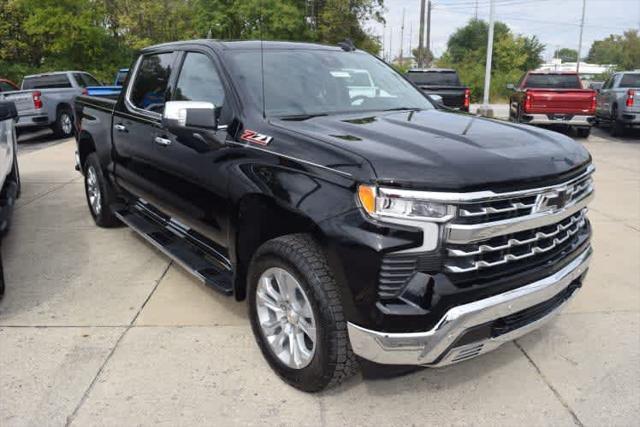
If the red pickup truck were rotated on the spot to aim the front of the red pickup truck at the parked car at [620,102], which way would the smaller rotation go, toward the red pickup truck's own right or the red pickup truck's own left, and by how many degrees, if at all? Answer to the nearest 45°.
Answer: approximately 45° to the red pickup truck's own right

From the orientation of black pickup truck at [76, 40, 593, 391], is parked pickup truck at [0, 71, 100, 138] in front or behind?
behind

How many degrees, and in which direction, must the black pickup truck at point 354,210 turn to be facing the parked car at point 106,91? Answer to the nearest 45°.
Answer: approximately 180°

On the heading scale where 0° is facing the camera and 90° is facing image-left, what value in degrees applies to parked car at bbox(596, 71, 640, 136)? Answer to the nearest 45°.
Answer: approximately 135°

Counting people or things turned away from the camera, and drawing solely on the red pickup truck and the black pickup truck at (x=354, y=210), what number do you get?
1

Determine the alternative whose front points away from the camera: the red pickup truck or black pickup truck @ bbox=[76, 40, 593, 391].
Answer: the red pickup truck

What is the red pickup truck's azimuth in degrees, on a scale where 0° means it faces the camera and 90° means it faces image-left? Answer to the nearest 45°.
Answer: approximately 180°

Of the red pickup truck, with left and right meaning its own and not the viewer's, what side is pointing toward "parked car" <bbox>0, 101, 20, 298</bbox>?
back

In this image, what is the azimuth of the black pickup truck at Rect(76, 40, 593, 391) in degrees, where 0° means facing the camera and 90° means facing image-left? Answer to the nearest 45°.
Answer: approximately 315°

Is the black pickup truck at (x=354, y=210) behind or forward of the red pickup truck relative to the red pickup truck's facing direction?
behind

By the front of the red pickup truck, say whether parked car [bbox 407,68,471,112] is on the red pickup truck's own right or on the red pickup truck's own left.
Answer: on the red pickup truck's own left

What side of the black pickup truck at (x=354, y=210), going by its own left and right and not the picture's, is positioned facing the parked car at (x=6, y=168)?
right

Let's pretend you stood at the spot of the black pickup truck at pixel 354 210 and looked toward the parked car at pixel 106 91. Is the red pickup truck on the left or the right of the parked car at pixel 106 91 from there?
right

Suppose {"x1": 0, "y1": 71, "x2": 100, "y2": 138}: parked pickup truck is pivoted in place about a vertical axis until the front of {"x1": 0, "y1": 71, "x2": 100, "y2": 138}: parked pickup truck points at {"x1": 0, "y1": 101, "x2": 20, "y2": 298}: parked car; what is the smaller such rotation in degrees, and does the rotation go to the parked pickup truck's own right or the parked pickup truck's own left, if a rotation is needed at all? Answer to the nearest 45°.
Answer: approximately 135° to the parked pickup truck's own right
